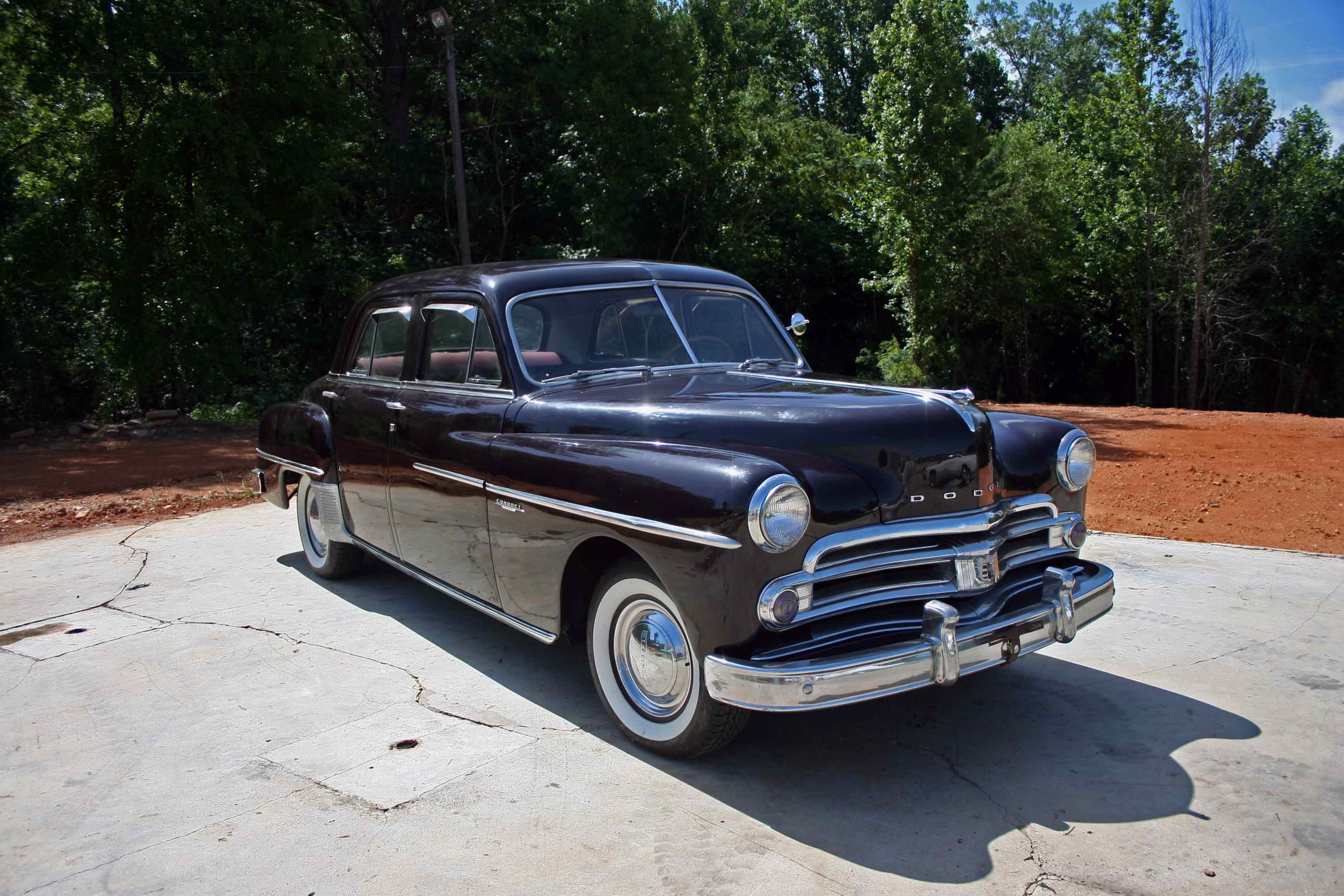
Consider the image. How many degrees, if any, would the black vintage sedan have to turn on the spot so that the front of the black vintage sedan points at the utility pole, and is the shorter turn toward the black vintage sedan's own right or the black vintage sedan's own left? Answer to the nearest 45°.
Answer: approximately 135° to the black vintage sedan's own left
